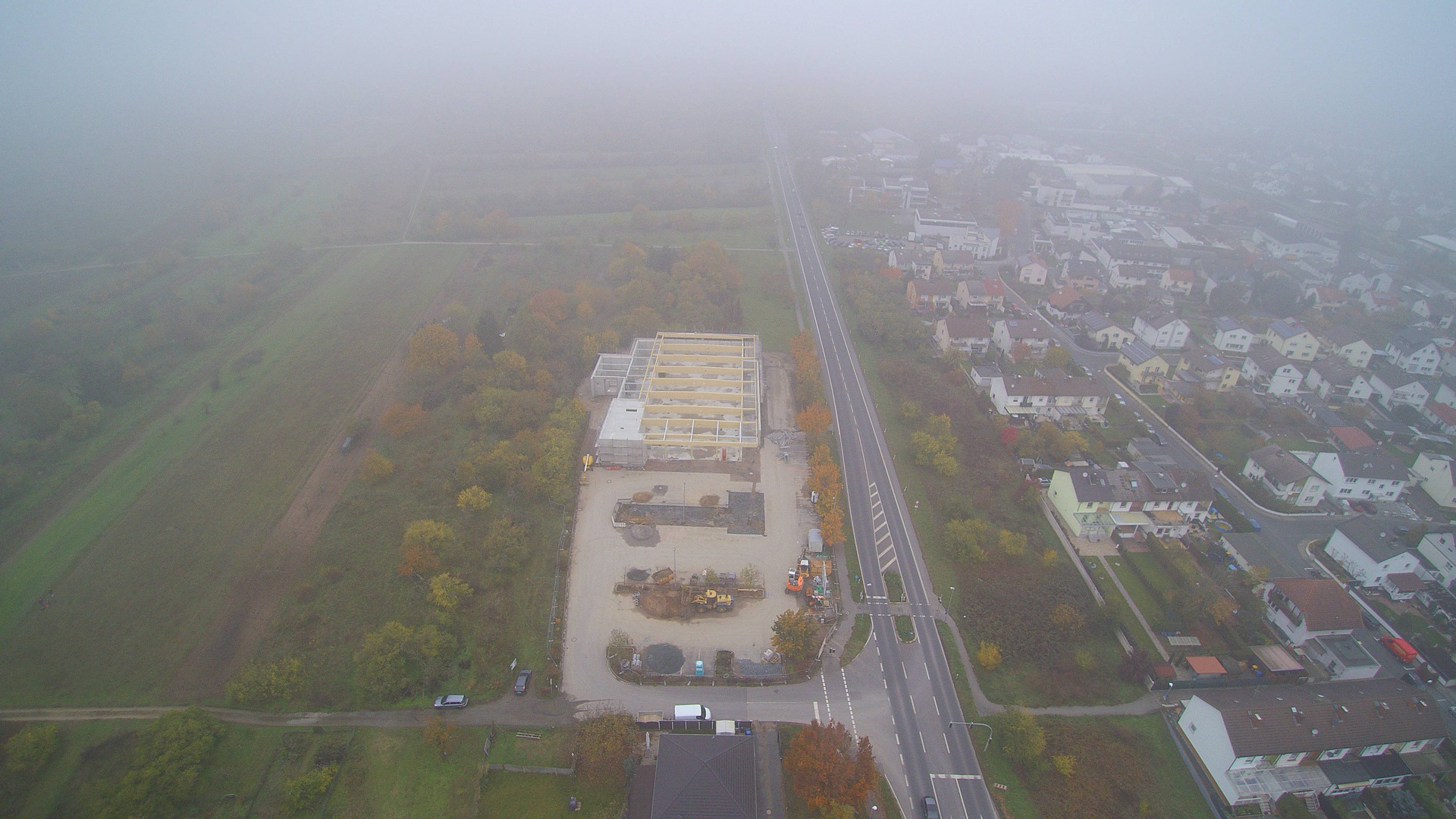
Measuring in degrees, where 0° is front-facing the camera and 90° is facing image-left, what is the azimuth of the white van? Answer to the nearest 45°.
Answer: approximately 270°

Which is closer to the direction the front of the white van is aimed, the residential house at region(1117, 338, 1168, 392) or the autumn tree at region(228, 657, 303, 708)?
the residential house

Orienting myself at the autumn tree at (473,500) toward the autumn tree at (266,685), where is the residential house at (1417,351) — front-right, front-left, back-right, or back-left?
back-left

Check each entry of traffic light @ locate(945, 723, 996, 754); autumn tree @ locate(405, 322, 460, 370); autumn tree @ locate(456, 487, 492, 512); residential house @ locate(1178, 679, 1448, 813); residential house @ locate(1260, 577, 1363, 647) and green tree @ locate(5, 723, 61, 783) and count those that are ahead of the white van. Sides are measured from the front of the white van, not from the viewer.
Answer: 3

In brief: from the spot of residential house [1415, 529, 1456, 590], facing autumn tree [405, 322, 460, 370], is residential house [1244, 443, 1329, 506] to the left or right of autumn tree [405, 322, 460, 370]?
right

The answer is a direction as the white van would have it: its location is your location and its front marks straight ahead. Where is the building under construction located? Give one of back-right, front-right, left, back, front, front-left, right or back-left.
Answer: left

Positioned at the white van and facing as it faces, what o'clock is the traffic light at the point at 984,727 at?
The traffic light is roughly at 12 o'clock from the white van.

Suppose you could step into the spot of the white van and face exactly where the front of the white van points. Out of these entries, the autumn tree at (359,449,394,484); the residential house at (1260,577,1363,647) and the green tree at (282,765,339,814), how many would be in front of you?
1

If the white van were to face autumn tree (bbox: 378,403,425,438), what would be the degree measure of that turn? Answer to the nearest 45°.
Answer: approximately 135° to its left

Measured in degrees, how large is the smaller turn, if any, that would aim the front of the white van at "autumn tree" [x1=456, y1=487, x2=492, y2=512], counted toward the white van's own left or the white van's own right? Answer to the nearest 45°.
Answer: approximately 135° to the white van's own left

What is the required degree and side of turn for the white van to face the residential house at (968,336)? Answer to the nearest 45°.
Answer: approximately 45° to its left

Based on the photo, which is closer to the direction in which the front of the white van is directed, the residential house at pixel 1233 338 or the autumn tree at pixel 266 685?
the residential house

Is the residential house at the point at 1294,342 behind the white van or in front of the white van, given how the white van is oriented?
in front

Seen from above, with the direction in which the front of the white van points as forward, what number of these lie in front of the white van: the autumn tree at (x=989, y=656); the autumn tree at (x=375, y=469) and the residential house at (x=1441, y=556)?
2

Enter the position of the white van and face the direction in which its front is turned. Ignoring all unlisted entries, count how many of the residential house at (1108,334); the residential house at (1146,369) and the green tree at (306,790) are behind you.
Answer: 1

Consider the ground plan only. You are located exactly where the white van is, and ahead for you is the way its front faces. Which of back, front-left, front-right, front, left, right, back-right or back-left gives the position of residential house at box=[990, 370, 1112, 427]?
front-left

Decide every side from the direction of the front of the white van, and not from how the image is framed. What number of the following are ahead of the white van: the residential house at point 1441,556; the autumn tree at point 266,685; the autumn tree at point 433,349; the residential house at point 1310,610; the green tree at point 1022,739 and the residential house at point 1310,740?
4

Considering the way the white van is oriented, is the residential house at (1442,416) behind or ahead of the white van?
ahead
